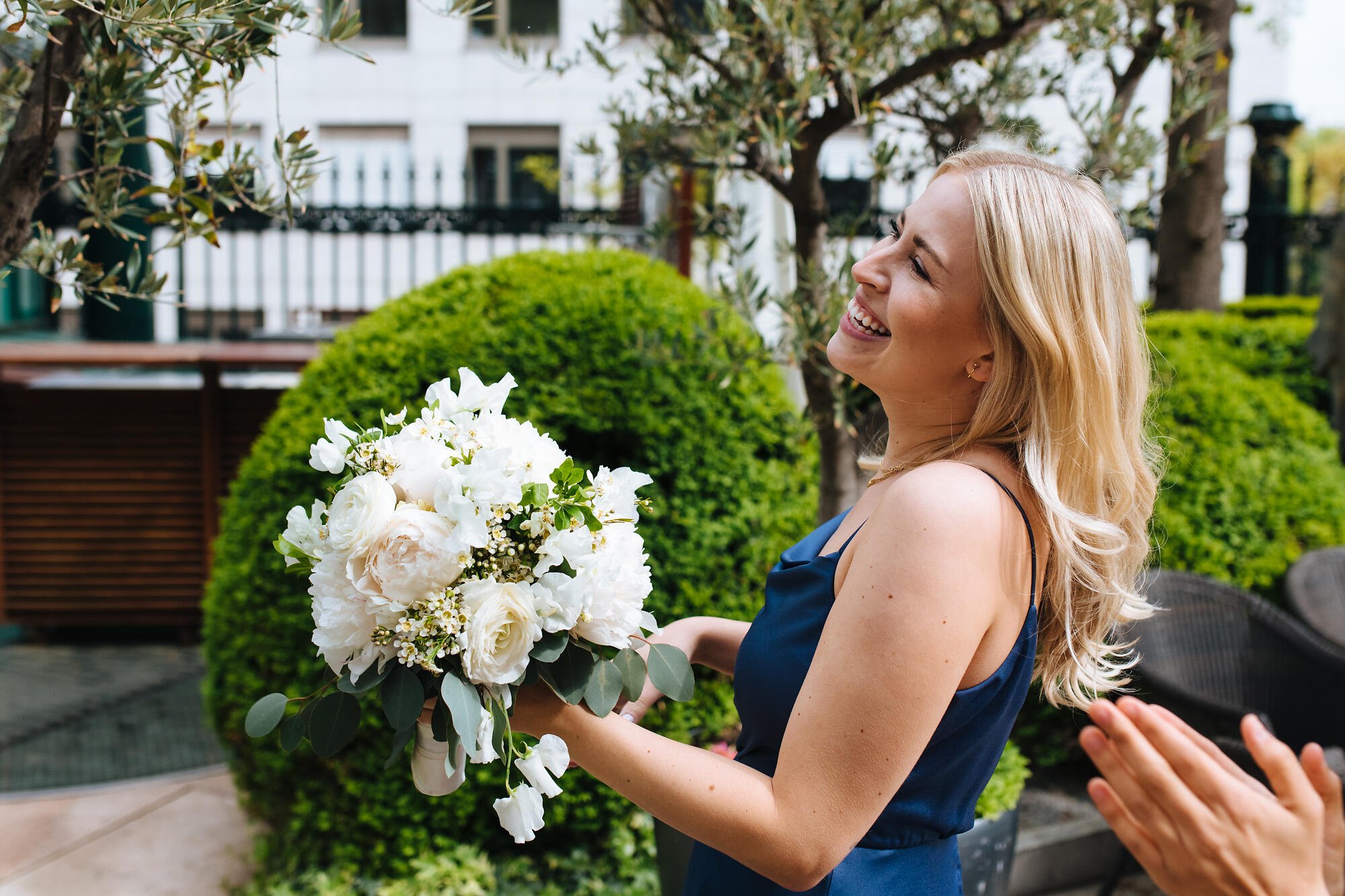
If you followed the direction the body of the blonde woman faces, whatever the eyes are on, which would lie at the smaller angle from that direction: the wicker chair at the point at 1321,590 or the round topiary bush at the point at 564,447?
the round topiary bush

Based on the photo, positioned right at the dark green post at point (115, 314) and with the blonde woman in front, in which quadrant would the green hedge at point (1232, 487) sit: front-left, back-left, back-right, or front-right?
front-left

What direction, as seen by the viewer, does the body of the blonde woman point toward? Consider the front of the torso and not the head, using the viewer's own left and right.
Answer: facing to the left of the viewer

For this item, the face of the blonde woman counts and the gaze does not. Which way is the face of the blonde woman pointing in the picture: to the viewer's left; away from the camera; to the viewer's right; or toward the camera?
to the viewer's left

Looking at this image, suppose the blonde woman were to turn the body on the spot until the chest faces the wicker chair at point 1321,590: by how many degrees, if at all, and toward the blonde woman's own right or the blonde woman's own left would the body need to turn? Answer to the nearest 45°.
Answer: approximately 135° to the blonde woman's own right

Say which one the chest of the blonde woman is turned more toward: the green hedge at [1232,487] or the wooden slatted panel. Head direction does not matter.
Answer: the wooden slatted panel

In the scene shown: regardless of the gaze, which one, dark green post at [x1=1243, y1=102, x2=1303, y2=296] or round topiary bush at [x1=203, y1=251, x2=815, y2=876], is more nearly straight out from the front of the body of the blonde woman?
the round topiary bush

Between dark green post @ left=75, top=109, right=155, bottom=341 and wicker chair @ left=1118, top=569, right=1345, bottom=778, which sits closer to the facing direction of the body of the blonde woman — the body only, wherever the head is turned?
the dark green post

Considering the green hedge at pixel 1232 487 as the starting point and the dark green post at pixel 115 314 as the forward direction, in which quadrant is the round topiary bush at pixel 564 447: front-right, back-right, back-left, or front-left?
front-left

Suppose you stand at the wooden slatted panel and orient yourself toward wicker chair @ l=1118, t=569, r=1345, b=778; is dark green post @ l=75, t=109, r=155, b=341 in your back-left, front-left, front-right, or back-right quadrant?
back-left

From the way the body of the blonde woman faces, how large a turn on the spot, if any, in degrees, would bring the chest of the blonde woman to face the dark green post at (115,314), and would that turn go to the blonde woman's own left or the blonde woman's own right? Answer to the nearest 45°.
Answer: approximately 45° to the blonde woman's own right

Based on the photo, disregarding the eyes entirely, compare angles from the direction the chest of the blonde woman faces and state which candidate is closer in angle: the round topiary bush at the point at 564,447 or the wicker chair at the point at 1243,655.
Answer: the round topiary bush

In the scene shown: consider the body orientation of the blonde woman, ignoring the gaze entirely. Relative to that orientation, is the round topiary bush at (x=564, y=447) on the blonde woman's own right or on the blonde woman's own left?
on the blonde woman's own right
